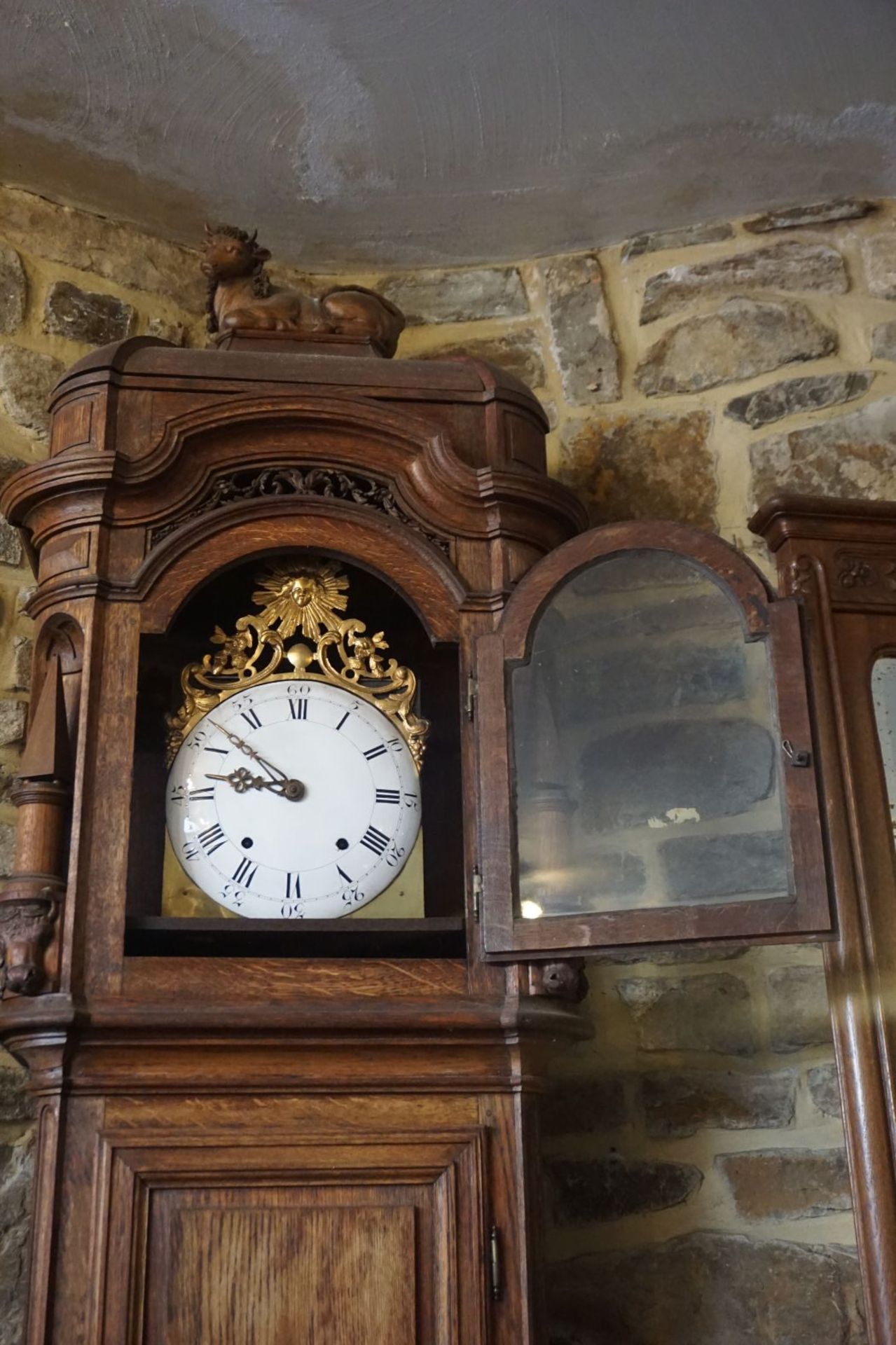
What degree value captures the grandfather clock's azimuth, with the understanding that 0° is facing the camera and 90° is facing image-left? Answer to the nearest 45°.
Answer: approximately 0°
